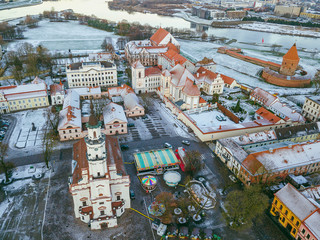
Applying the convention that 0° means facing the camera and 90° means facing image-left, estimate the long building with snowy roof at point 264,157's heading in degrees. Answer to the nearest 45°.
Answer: approximately 45°

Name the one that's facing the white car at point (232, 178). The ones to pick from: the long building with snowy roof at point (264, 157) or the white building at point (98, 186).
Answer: the long building with snowy roof

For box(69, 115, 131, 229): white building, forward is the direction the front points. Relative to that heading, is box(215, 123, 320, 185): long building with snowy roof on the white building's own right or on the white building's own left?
on the white building's own left

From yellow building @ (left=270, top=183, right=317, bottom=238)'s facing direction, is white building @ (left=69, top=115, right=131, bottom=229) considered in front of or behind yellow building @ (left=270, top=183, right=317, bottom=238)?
in front

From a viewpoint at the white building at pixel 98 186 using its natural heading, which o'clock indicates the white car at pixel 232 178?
The white car is roughly at 9 o'clock from the white building.

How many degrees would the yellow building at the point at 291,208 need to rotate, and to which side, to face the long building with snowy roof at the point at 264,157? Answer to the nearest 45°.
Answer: approximately 90° to its right

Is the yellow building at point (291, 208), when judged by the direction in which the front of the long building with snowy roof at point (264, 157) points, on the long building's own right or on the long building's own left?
on the long building's own left

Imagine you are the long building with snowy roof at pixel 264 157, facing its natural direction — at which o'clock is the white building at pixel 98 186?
The white building is roughly at 12 o'clock from the long building with snowy roof.

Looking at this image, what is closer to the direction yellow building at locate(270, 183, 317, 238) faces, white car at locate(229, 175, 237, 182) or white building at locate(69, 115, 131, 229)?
the white building
